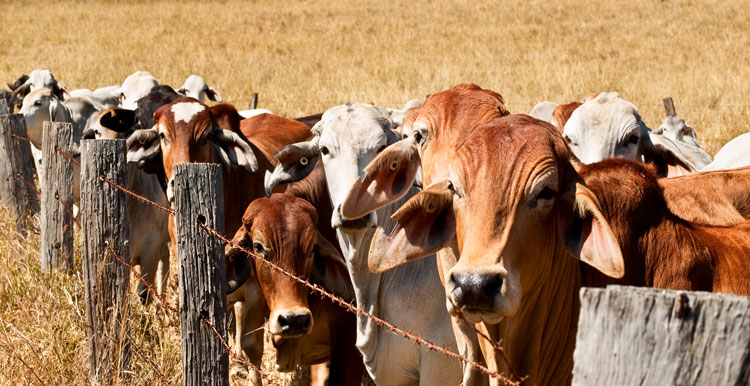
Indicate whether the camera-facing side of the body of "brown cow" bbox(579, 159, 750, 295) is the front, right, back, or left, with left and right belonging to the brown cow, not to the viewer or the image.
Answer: left

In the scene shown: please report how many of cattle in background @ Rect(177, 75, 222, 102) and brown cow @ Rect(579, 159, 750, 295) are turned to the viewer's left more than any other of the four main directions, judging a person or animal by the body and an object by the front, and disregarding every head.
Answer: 1

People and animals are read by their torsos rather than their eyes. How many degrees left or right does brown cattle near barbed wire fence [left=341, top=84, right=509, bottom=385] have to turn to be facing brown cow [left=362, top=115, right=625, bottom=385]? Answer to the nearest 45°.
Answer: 0° — it already faces it

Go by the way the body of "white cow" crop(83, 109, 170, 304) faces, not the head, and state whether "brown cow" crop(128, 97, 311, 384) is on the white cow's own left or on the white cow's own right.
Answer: on the white cow's own left

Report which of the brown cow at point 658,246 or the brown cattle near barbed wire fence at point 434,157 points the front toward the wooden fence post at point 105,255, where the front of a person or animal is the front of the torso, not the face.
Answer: the brown cow

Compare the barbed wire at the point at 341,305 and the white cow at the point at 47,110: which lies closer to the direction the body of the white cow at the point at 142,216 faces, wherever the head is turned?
the barbed wire

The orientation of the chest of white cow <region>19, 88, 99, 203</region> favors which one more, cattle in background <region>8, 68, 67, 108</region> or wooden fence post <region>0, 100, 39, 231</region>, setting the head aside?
the wooden fence post

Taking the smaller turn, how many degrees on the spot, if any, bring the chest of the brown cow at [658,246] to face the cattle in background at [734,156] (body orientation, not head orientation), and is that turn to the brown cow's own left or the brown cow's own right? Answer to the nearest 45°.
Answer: approximately 90° to the brown cow's own right

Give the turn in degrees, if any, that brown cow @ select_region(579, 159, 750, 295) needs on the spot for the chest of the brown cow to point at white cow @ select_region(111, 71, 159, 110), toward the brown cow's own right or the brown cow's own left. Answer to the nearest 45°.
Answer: approximately 45° to the brown cow's own right
